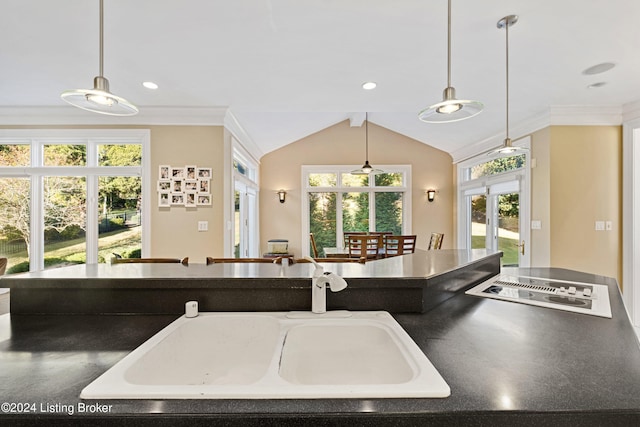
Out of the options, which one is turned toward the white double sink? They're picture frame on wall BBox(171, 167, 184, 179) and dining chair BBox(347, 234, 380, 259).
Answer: the picture frame on wall

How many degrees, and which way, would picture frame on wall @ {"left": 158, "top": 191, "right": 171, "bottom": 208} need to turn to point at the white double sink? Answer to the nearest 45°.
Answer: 0° — it already faces it

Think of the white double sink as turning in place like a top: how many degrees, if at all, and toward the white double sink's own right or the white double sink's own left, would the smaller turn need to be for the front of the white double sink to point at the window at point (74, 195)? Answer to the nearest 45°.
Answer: approximately 135° to the white double sink's own right

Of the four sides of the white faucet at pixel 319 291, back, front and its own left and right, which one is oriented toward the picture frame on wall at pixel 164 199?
back

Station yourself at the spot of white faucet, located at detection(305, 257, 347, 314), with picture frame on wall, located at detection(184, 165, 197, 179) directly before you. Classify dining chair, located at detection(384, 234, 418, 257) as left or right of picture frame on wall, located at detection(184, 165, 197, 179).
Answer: right

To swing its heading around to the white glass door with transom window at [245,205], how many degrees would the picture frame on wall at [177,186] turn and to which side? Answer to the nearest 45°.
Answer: approximately 135° to its left

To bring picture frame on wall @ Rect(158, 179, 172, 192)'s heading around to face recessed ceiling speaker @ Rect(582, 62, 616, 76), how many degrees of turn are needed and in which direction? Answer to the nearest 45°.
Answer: approximately 45° to its left

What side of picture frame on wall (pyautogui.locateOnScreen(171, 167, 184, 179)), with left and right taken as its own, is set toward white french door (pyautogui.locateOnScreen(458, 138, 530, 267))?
left
